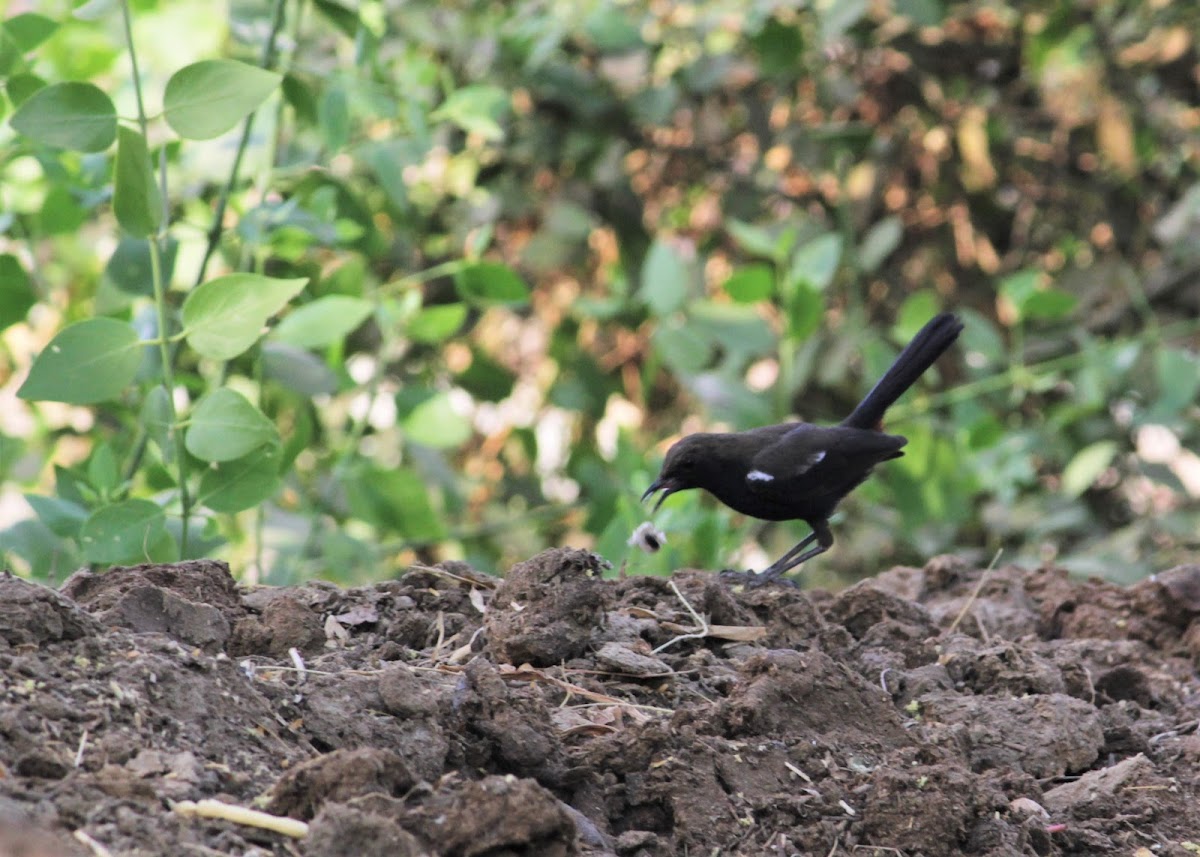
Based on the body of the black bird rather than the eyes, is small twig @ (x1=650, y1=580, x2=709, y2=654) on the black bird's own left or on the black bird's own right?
on the black bird's own left

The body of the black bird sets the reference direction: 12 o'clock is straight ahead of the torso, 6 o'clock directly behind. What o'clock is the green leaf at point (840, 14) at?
The green leaf is roughly at 3 o'clock from the black bird.

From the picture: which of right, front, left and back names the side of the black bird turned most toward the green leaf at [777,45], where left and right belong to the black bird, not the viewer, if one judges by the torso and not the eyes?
right

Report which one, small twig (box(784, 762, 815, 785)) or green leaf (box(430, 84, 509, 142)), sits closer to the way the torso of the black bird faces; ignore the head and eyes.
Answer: the green leaf

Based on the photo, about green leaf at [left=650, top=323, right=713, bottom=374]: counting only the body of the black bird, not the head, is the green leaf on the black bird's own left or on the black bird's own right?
on the black bird's own right

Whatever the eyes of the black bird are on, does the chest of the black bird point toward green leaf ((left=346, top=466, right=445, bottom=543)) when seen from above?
no

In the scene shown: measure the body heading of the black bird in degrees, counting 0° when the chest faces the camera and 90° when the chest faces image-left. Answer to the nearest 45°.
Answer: approximately 90°

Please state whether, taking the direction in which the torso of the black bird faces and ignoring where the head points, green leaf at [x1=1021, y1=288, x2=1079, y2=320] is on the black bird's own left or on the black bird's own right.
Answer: on the black bird's own right
